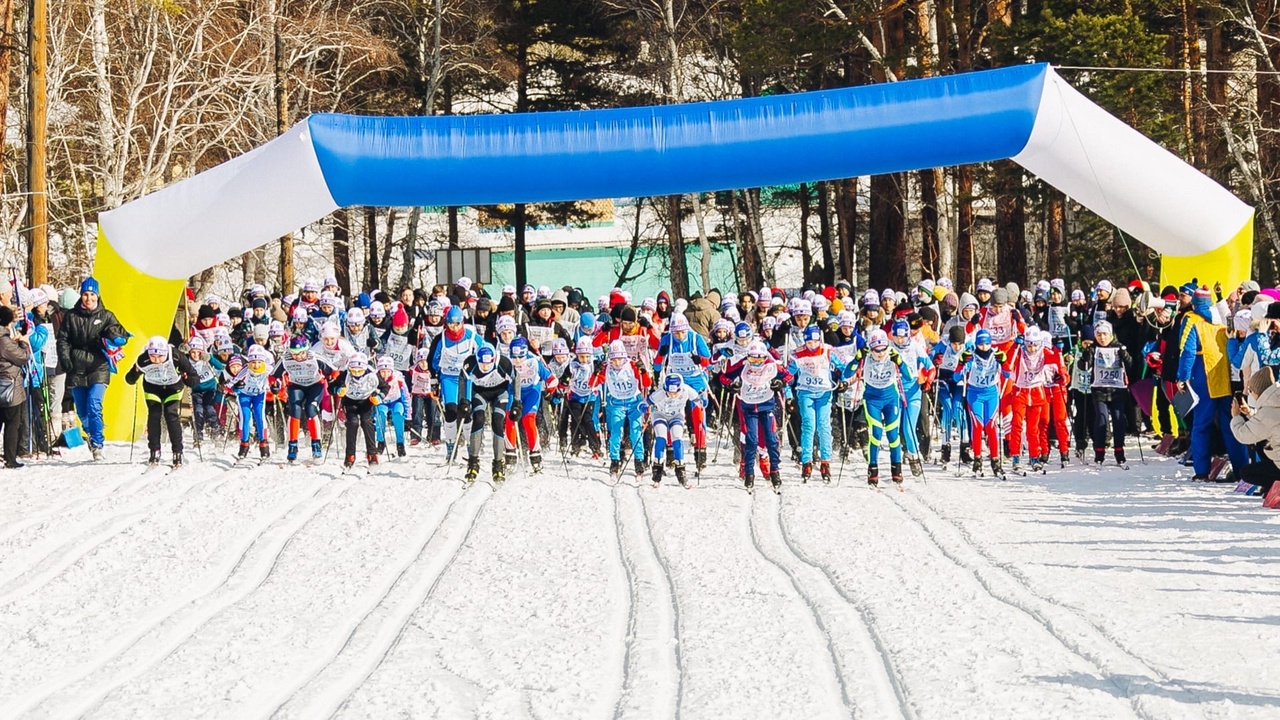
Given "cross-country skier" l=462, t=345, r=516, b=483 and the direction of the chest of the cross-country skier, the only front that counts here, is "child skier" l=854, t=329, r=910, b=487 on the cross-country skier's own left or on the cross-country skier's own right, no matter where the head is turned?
on the cross-country skier's own left

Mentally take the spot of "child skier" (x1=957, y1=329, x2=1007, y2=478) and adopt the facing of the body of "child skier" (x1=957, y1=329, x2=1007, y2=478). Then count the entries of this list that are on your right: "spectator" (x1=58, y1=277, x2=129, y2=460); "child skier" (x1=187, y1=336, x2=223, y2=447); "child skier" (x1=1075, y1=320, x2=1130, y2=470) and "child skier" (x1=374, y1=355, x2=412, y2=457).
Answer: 3

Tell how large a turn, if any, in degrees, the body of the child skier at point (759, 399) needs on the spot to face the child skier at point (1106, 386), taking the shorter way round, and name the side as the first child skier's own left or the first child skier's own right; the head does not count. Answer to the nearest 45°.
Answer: approximately 90° to the first child skier's own left

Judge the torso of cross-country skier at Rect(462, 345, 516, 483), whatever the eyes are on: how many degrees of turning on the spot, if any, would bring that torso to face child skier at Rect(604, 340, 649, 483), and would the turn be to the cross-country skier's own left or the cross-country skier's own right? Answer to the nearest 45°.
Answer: approximately 90° to the cross-country skier's own left

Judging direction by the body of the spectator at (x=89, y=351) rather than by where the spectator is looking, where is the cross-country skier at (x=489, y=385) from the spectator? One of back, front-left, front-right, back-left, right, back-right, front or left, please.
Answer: front-left

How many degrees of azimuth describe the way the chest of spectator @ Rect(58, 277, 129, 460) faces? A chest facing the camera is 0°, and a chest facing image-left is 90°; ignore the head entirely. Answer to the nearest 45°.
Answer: approximately 0°

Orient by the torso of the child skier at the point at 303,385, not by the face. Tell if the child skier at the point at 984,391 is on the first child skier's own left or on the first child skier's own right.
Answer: on the first child skier's own left
